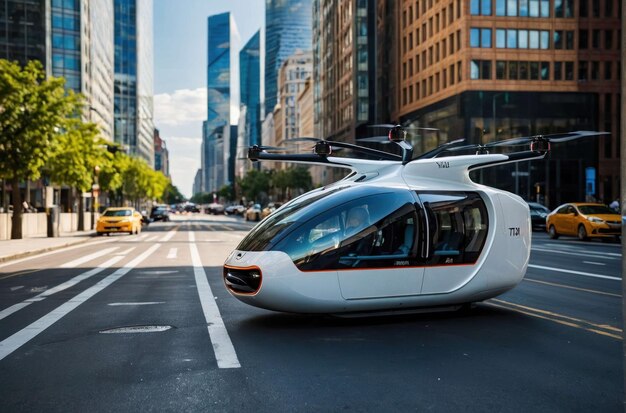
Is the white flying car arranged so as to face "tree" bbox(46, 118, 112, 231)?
no

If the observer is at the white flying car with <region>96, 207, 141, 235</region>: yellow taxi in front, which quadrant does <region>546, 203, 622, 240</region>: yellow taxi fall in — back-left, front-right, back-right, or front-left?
front-right

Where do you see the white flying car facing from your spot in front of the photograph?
facing the viewer and to the left of the viewer

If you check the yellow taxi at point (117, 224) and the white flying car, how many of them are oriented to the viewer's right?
0

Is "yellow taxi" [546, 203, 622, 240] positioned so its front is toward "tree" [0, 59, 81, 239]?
no

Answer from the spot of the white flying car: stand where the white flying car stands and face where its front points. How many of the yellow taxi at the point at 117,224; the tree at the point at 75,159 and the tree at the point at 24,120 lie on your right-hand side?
3

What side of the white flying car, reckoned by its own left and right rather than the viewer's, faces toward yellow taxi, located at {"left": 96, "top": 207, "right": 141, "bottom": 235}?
right

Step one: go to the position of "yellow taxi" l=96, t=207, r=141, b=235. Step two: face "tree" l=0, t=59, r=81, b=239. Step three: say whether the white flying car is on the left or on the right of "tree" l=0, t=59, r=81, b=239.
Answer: left

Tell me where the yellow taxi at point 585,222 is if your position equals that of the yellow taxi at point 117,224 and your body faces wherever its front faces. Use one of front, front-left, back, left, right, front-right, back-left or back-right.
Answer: left

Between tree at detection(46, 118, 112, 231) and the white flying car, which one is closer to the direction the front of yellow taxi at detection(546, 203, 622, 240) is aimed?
the white flying car

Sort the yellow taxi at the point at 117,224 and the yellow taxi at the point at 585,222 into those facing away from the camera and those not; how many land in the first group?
0
